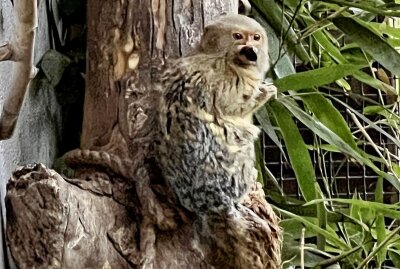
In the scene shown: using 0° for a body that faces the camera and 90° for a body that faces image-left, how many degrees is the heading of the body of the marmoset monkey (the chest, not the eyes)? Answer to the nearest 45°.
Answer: approximately 270°
